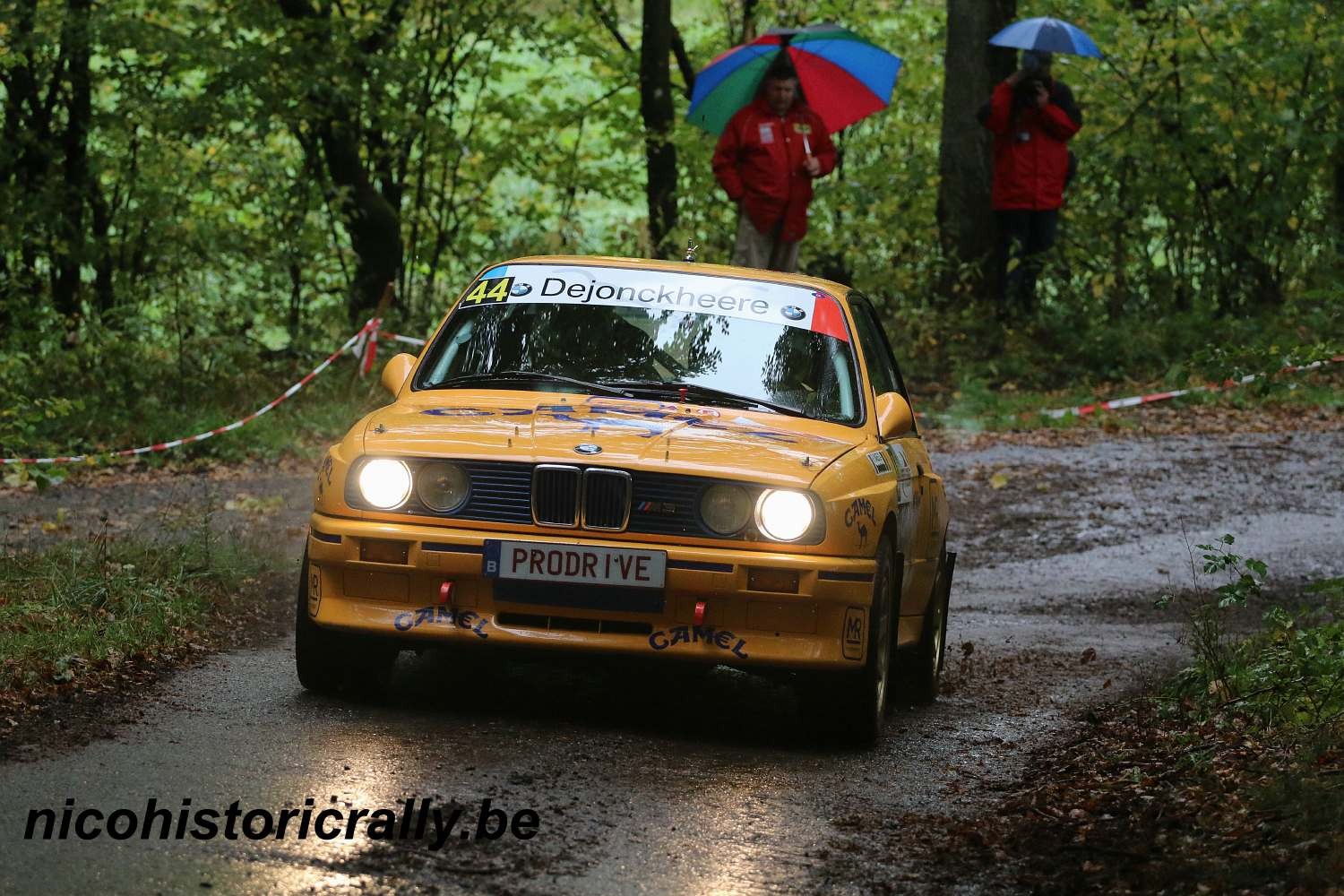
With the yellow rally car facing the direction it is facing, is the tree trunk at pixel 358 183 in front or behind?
behind

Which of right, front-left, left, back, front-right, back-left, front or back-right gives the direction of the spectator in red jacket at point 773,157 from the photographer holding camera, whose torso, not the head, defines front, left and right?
front-right

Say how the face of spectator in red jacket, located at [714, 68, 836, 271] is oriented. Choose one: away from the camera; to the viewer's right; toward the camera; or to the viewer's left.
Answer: toward the camera

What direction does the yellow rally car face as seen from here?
toward the camera

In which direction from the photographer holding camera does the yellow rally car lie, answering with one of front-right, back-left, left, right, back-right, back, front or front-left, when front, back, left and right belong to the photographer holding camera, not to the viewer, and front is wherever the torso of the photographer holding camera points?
front

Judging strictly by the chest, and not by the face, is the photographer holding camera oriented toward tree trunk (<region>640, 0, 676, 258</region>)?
no

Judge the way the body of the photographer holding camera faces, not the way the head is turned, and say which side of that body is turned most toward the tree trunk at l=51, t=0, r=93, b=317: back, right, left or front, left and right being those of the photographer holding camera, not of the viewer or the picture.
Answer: right

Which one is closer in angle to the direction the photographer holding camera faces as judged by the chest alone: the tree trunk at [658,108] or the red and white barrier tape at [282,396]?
the red and white barrier tape

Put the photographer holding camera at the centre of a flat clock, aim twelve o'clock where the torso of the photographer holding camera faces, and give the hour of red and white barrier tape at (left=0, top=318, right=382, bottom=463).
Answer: The red and white barrier tape is roughly at 2 o'clock from the photographer holding camera.

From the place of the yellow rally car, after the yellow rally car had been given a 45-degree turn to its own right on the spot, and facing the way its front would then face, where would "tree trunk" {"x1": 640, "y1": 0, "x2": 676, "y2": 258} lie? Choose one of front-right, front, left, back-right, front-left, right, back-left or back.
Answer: back-right

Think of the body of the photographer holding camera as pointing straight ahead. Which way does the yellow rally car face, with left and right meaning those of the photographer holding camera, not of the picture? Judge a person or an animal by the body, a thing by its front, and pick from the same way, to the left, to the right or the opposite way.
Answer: the same way

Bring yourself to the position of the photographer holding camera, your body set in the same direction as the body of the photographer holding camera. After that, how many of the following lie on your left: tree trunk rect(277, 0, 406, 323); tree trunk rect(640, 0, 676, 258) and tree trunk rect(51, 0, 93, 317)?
0

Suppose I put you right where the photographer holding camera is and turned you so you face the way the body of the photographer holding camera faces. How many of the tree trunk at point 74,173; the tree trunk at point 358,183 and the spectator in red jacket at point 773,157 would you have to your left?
0

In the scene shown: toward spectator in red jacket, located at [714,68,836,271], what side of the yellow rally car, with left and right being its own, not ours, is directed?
back

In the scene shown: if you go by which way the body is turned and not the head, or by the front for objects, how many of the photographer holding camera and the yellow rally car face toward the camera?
2

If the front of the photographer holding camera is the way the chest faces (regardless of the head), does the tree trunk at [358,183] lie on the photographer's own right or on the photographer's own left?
on the photographer's own right

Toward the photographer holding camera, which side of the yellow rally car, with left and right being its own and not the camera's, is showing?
back
